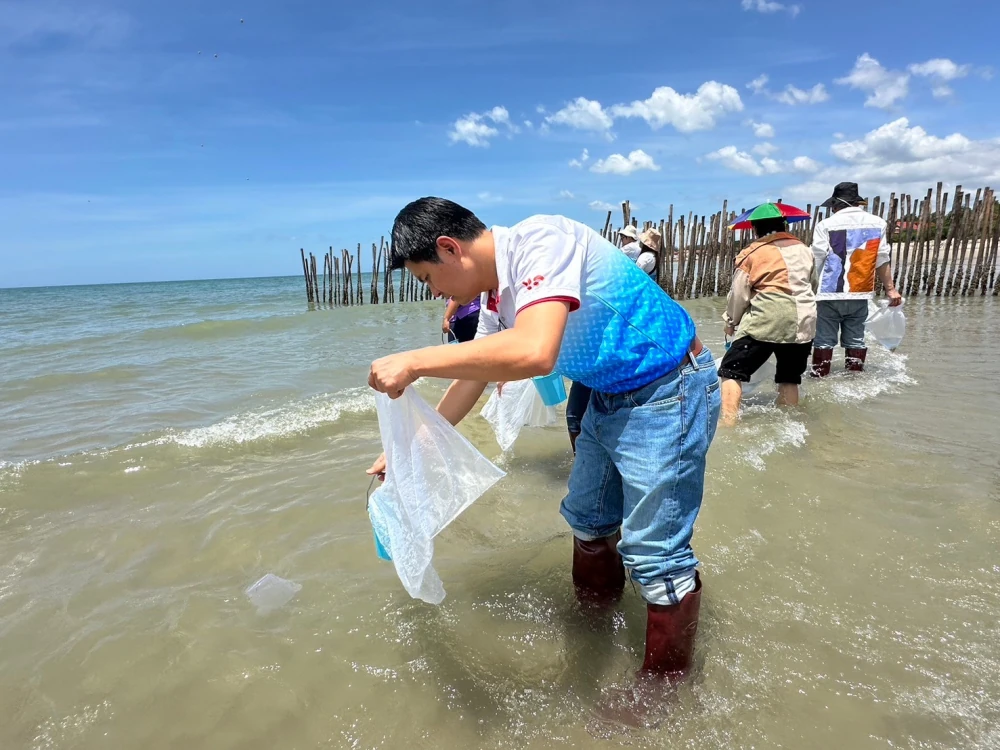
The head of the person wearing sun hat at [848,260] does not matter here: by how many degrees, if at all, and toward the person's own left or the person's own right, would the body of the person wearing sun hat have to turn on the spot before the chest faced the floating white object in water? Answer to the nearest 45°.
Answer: approximately 180°

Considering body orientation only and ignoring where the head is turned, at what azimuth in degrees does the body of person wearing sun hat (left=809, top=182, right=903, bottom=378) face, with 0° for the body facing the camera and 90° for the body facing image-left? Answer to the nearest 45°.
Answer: approximately 180°

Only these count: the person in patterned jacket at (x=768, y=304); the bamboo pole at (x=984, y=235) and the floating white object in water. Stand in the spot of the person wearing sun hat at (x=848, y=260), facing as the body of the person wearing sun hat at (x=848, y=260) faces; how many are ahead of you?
1

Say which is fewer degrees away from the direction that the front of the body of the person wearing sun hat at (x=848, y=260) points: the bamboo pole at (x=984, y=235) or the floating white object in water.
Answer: the bamboo pole

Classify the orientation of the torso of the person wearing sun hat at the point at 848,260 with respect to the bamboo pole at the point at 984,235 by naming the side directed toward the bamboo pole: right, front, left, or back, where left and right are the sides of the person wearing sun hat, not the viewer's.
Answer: front

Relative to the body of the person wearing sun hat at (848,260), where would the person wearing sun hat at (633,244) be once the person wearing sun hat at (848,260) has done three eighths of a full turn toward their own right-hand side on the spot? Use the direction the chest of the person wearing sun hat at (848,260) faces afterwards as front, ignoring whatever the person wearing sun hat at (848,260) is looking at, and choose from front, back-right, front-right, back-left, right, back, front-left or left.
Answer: back-right

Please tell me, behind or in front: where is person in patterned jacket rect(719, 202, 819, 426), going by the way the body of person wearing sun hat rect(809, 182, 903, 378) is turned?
behind

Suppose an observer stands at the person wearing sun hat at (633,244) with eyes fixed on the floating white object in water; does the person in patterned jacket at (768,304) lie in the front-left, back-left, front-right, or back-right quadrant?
front-left

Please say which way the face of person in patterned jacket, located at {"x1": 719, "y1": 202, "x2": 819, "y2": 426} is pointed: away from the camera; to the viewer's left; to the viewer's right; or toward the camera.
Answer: away from the camera
